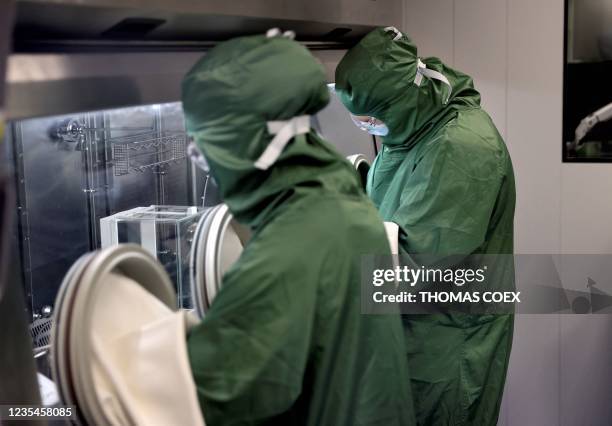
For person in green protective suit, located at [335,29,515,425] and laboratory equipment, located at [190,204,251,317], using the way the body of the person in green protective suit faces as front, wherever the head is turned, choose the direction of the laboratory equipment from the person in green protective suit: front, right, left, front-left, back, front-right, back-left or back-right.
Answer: front-left

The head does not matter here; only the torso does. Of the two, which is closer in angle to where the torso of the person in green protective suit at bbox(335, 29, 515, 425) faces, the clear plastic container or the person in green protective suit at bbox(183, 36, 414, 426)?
the clear plastic container

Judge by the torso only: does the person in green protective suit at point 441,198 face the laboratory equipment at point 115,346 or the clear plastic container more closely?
the clear plastic container

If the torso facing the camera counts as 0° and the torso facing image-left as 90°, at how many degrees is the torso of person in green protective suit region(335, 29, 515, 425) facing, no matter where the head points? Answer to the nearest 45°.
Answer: approximately 90°

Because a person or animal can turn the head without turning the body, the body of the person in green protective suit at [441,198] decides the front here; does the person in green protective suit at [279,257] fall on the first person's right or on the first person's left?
on the first person's left

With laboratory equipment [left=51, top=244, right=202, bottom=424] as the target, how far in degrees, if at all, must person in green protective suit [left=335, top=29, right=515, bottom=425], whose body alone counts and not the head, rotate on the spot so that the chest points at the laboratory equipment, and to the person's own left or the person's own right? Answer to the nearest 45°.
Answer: approximately 45° to the person's own left

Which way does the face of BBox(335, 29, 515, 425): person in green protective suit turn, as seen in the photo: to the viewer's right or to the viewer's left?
to the viewer's left

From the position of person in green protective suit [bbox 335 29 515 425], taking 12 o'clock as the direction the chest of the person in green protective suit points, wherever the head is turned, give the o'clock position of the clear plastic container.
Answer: The clear plastic container is roughly at 11 o'clock from the person in green protective suit.
